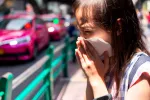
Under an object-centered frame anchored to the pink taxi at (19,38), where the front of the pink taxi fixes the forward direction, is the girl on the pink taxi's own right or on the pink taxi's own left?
on the pink taxi's own left

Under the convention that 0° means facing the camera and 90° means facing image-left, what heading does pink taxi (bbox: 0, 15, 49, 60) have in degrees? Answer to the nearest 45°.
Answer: approximately 45°

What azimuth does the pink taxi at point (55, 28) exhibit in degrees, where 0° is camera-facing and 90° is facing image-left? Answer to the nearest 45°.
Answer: approximately 45°

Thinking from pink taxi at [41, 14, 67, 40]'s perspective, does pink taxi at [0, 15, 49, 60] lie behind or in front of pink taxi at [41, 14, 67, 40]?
in front

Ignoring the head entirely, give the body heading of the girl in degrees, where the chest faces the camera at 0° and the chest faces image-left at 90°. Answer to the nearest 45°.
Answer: approximately 90°

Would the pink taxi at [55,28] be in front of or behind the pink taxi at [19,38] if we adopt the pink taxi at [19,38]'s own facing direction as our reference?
behind

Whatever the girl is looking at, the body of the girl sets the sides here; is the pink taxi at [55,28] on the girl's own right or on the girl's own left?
on the girl's own right
